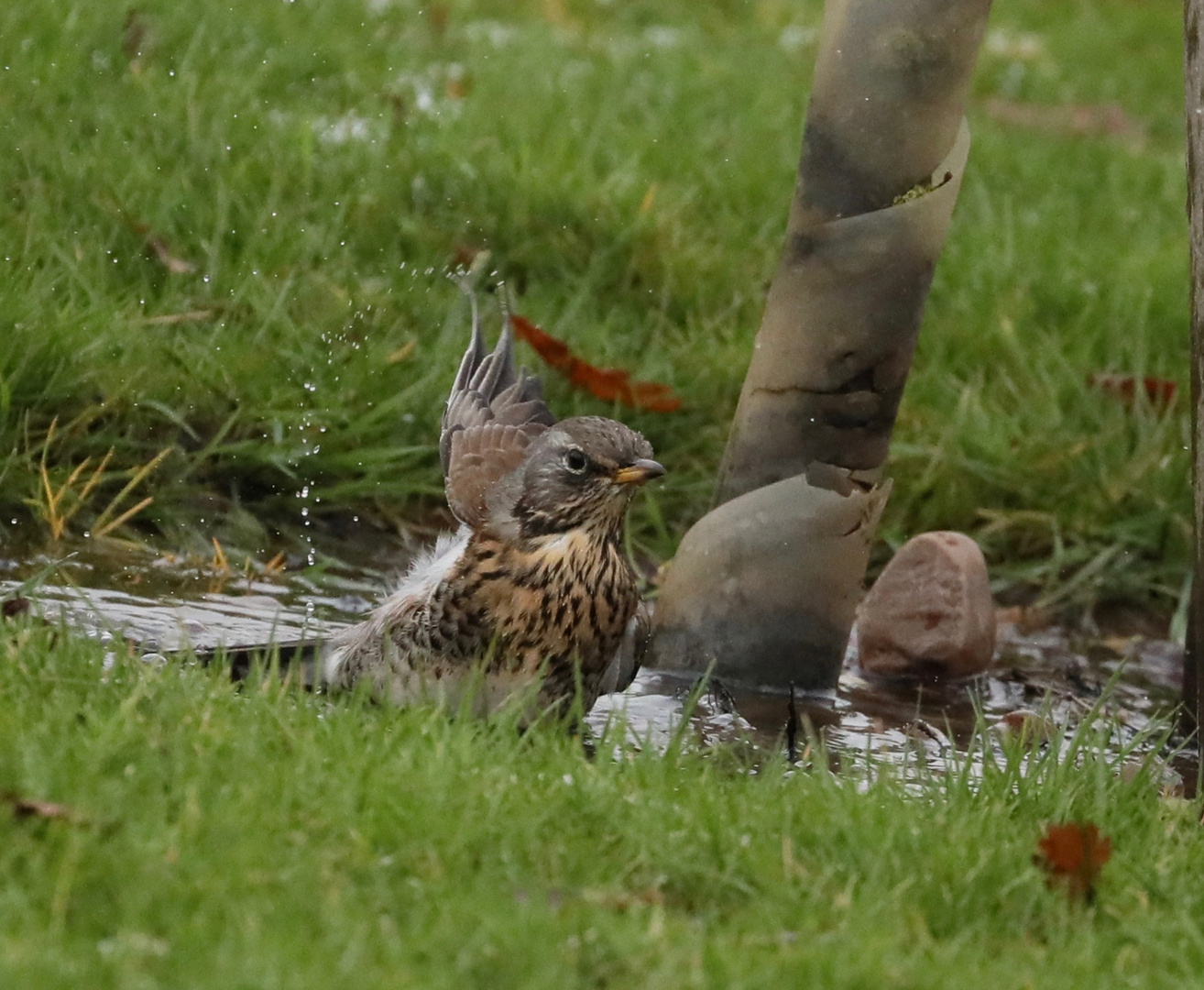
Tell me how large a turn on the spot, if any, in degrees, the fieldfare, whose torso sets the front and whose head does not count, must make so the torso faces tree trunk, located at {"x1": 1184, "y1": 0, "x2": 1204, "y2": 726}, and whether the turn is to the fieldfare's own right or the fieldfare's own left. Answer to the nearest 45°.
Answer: approximately 45° to the fieldfare's own left

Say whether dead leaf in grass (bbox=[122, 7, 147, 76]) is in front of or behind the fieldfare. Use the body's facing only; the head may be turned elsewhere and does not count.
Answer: behind

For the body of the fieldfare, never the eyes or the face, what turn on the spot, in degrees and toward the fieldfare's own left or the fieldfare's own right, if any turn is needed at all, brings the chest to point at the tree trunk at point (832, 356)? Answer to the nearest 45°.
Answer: approximately 90° to the fieldfare's own left

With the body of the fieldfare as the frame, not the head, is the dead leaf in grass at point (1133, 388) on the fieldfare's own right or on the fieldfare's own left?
on the fieldfare's own left

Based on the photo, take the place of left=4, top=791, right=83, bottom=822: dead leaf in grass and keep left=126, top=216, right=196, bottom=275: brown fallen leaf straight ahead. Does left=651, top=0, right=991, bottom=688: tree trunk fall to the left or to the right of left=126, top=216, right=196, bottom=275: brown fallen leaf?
right

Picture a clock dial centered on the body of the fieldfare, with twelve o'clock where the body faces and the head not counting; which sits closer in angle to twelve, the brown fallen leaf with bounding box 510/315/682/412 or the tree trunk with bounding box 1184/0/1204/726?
the tree trunk

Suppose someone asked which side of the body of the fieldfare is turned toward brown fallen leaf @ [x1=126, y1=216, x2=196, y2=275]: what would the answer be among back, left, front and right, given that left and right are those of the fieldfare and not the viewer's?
back

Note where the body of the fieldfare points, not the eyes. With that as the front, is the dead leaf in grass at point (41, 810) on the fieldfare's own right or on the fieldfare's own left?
on the fieldfare's own right

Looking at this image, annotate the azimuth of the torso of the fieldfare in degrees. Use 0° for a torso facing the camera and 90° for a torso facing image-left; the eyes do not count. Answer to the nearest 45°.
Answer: approximately 315°

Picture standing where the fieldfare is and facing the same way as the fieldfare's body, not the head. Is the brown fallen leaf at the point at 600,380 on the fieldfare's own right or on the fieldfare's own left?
on the fieldfare's own left

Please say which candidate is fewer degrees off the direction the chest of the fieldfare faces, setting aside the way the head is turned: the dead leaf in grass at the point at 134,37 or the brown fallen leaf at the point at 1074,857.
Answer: the brown fallen leaf

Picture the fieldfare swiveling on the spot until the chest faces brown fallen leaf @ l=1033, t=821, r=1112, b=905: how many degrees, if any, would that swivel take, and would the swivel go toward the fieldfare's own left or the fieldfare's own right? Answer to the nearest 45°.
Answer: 0° — it already faces it
